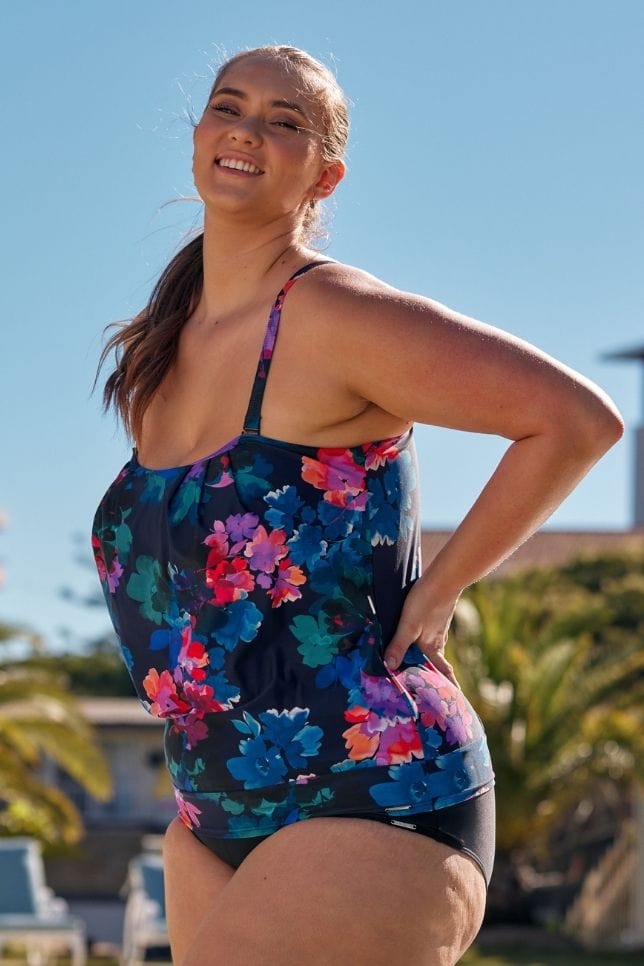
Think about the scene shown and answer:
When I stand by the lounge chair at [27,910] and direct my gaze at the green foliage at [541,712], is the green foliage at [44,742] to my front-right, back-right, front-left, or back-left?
front-left

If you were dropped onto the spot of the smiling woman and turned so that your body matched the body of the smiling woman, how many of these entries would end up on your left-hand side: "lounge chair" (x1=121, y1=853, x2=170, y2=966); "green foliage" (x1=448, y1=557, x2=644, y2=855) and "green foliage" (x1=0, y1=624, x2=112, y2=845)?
0

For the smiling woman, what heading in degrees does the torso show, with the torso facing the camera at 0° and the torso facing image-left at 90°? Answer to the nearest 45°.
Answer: approximately 45°

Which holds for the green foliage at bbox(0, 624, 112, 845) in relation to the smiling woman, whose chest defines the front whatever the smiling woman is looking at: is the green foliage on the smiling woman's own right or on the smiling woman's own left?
on the smiling woman's own right

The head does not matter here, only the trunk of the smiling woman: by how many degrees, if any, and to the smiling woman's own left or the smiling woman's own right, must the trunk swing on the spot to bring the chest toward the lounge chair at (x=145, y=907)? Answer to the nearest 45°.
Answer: approximately 135° to the smiling woman's own right

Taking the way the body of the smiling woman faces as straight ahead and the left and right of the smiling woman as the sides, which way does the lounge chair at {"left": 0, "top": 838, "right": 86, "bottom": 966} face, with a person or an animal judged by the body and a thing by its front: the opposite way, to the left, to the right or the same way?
to the left

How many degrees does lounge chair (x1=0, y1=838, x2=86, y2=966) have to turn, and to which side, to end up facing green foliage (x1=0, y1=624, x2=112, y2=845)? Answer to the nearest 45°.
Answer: approximately 135° to its left

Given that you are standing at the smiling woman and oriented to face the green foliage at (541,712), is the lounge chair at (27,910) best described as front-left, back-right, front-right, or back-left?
front-left

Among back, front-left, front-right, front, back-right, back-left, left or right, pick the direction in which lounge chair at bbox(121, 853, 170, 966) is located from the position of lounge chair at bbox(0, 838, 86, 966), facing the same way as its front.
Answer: left

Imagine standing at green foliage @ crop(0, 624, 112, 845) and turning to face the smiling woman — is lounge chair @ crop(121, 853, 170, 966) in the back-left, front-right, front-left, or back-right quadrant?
front-left

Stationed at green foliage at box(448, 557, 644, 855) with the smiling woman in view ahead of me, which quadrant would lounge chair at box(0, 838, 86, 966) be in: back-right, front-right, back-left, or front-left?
front-right

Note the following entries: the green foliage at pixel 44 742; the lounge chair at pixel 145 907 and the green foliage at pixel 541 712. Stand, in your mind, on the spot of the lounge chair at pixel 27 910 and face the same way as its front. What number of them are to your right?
0

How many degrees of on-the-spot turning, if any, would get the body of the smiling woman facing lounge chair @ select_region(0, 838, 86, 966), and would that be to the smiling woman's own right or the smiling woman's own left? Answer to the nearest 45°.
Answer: approximately 135° to the smiling woman's own right

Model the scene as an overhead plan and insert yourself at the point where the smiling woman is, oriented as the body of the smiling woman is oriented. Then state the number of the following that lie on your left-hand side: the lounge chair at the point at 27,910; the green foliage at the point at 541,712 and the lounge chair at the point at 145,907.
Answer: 0

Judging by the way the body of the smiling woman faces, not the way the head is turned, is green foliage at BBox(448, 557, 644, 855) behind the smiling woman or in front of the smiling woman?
behind

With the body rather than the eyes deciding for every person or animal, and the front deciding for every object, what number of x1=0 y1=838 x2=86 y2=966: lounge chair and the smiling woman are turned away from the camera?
0

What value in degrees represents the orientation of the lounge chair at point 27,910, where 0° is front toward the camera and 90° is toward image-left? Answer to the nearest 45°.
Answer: approximately 315°
